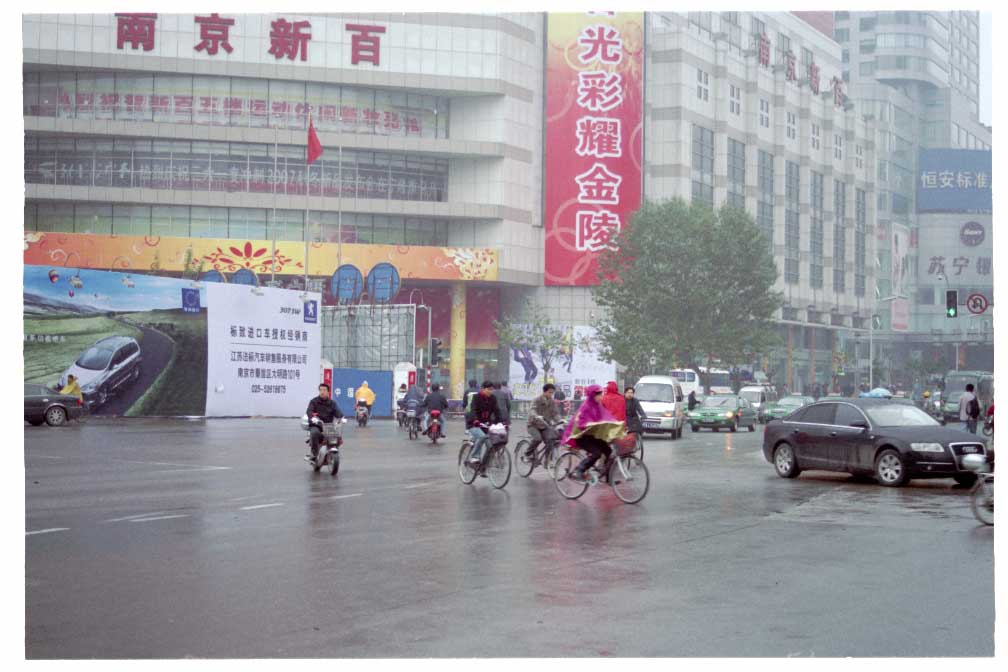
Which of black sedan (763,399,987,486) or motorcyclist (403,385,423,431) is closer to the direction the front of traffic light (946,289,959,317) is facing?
the black sedan

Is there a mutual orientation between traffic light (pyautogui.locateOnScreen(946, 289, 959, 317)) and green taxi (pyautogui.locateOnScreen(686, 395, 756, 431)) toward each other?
no

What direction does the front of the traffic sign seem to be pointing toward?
toward the camera

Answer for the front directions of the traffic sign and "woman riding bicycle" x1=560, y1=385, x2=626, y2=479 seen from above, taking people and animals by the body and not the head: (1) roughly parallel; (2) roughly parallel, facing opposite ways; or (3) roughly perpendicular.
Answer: roughly perpendicular

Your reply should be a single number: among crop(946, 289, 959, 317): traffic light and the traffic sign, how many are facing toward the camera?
2

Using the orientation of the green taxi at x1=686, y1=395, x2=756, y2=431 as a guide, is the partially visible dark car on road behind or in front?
in front

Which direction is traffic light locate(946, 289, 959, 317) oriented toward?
toward the camera

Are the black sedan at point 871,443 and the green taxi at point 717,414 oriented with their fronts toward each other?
no

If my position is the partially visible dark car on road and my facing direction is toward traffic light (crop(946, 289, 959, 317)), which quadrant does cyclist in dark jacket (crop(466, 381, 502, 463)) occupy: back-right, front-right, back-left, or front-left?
front-right

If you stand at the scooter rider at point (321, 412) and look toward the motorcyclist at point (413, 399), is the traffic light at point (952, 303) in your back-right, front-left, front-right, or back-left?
front-right

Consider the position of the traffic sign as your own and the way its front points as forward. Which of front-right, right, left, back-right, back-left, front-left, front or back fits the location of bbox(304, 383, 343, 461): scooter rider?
front-right

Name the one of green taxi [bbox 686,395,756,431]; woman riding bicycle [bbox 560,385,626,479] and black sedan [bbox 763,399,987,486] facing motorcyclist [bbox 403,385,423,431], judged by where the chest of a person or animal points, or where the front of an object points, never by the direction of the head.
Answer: the green taxi

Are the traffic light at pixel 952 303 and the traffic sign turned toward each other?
no
